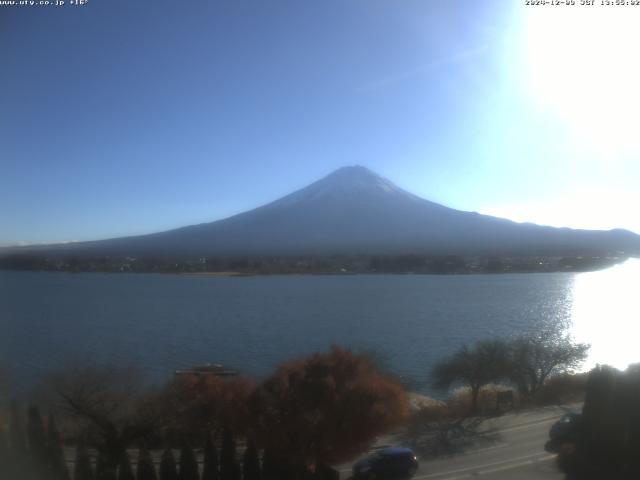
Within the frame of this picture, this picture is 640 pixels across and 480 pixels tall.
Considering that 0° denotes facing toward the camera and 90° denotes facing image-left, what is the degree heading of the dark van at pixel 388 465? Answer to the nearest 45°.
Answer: approximately 90°

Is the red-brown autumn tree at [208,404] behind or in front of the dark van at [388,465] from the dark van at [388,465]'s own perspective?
in front

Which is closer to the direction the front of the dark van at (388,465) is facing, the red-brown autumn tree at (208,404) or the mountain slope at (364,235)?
the red-brown autumn tree

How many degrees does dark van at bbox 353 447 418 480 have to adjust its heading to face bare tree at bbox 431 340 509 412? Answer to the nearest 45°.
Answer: approximately 90° to its right
